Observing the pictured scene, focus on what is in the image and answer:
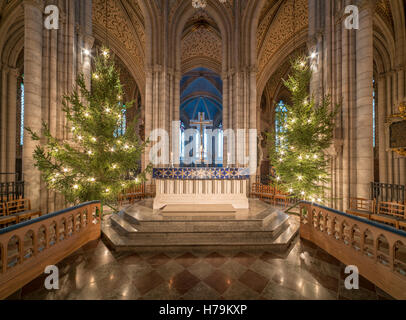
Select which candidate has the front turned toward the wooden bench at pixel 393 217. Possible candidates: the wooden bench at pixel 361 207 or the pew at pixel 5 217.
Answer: the pew

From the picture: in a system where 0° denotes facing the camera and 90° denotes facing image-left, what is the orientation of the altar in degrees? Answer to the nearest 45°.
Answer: approximately 0°

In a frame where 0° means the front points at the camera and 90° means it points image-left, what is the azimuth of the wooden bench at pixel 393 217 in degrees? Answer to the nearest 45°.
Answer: approximately 45°

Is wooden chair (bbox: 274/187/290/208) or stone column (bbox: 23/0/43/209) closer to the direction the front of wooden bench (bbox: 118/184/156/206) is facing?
the wooden chair

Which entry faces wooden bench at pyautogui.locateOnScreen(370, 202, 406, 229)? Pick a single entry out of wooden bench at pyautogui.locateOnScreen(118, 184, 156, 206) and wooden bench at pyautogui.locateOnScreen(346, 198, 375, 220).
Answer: wooden bench at pyautogui.locateOnScreen(118, 184, 156, 206)

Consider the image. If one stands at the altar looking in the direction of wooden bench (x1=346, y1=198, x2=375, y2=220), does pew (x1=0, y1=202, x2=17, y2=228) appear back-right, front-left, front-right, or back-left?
back-right
